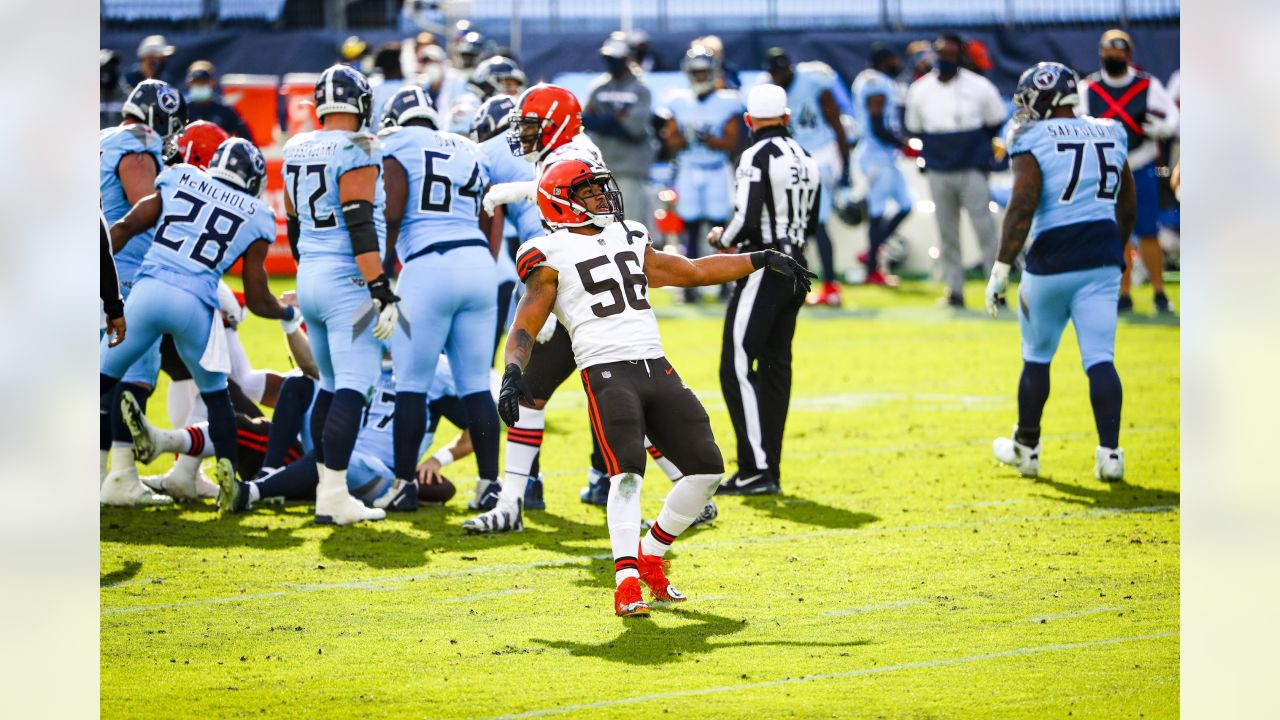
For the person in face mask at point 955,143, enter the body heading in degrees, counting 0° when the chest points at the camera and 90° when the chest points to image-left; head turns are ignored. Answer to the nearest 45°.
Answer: approximately 0°

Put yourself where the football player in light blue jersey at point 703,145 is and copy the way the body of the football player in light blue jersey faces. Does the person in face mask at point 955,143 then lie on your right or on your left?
on your left

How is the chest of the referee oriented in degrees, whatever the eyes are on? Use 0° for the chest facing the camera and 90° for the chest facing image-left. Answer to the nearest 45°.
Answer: approximately 135°

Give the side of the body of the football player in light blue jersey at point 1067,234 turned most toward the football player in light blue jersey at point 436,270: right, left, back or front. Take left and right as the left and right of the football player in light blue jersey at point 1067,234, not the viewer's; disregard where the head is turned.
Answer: left

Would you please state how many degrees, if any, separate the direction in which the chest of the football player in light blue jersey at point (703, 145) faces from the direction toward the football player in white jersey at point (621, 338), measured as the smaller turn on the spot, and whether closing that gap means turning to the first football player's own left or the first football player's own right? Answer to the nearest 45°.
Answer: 0° — they already face them

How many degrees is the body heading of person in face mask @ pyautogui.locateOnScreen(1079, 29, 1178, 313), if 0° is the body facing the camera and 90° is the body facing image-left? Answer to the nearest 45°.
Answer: approximately 0°

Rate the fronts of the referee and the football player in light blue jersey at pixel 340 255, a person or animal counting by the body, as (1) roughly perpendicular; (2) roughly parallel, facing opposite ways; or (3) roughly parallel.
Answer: roughly perpendicular

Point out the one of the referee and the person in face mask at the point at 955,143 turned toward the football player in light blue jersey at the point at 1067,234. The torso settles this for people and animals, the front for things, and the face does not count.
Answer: the person in face mask
